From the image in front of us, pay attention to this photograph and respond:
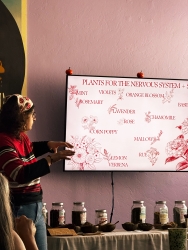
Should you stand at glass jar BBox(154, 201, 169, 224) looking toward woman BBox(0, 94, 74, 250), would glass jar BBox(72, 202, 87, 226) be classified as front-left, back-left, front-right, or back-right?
front-right

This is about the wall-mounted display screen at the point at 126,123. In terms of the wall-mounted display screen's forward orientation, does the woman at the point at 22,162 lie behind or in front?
in front

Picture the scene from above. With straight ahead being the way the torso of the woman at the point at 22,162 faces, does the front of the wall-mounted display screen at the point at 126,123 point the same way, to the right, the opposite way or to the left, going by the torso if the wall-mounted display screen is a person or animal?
to the right

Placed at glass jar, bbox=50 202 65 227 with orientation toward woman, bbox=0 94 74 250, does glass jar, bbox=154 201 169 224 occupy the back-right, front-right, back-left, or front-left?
back-left

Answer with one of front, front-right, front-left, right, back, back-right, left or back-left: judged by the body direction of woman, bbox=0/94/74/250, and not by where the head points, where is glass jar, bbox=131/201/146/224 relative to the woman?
front-left

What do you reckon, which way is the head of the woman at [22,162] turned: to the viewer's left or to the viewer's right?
to the viewer's right

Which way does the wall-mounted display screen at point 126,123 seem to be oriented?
toward the camera

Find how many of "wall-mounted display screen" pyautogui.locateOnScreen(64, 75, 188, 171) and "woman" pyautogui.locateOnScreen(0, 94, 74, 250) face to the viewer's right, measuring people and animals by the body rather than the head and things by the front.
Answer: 1

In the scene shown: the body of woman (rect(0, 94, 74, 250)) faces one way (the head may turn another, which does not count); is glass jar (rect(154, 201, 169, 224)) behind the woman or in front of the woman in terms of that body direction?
in front

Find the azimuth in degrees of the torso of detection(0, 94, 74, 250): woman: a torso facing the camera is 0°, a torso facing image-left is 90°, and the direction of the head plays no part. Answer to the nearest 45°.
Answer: approximately 270°

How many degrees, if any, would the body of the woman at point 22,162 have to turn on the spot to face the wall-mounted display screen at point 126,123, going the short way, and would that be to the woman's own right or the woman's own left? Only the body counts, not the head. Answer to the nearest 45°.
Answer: approximately 45° to the woman's own left

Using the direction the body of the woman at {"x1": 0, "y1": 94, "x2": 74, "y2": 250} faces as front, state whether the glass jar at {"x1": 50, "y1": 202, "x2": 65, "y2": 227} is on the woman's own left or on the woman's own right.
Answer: on the woman's own left
